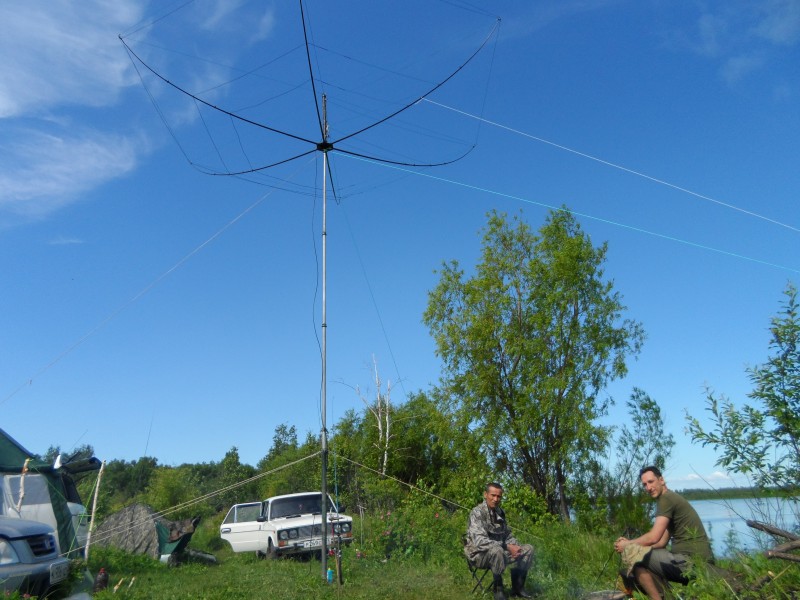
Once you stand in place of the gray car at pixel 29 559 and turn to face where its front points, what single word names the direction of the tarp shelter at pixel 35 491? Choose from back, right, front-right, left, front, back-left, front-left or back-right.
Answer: back-left

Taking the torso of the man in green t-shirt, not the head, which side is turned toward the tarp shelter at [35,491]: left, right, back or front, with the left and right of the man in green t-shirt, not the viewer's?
front

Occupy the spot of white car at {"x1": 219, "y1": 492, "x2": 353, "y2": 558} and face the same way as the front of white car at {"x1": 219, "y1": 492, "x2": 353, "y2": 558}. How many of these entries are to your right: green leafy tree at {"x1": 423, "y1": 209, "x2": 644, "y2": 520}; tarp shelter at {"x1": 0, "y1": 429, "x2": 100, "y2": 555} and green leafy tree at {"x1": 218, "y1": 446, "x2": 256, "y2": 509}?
1

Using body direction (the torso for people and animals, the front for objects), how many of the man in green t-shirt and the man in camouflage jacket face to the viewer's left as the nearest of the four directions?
1

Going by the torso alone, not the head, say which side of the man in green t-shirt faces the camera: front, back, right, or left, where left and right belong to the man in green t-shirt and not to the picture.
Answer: left

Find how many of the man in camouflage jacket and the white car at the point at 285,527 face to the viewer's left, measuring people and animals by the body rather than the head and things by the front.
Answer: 0

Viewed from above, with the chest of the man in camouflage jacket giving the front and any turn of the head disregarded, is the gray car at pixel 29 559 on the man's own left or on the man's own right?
on the man's own right

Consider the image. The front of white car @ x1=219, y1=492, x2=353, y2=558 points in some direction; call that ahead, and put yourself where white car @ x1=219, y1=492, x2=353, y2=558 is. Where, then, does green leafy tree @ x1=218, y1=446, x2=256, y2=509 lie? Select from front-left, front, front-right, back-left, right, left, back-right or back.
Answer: back-left

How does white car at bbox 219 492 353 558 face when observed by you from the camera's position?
facing the viewer and to the right of the viewer

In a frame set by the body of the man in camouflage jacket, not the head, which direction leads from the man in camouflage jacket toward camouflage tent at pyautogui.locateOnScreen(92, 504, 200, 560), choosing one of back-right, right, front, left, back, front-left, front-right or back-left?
back

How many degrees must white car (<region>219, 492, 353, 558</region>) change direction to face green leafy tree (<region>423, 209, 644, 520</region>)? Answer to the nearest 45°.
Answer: approximately 45° to its left

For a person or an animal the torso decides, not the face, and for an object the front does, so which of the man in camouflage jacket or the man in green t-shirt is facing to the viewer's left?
the man in green t-shirt

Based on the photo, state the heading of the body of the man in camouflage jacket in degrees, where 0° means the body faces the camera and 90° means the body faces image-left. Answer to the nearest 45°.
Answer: approximately 315°

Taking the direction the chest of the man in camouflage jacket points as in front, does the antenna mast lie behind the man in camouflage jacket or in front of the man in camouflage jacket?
behind

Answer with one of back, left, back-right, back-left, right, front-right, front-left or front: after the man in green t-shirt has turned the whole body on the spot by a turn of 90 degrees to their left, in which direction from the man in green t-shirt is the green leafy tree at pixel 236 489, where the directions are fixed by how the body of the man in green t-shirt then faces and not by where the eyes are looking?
back-right

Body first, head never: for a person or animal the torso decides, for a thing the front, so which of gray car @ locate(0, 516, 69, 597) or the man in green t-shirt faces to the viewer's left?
the man in green t-shirt

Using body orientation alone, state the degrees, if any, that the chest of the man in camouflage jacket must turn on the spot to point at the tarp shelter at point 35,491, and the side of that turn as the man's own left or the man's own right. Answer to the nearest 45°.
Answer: approximately 135° to the man's own right
